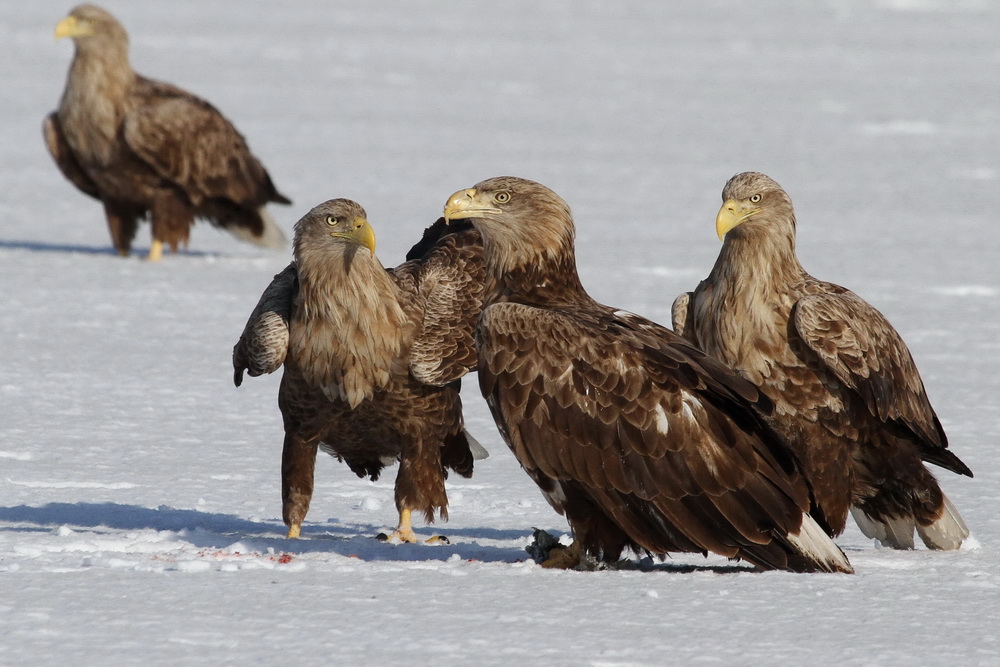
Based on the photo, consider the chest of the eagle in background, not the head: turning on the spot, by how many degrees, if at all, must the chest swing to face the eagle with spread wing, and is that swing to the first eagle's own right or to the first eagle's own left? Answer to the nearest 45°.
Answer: approximately 45° to the first eagle's own left

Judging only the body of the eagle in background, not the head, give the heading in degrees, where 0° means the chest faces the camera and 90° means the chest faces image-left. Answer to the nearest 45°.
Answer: approximately 45°
